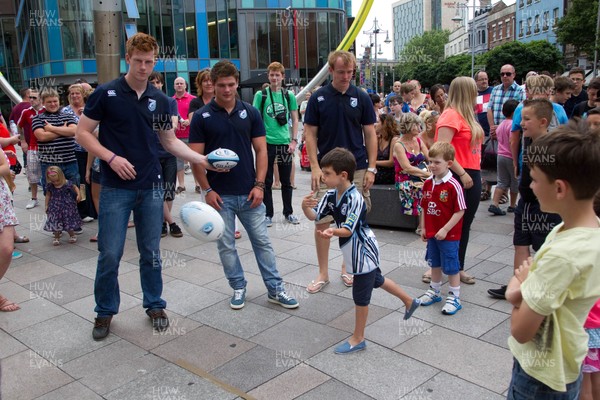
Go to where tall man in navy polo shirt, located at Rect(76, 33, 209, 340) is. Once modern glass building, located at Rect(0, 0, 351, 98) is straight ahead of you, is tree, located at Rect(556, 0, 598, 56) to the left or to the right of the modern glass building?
right

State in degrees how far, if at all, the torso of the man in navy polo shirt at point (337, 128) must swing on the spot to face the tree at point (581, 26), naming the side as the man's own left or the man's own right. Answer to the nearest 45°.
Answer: approximately 135° to the man's own left

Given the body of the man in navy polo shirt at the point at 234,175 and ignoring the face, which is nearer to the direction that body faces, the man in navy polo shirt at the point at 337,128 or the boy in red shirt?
the boy in red shirt

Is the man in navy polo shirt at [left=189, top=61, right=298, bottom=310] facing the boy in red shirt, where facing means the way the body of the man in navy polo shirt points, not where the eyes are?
no

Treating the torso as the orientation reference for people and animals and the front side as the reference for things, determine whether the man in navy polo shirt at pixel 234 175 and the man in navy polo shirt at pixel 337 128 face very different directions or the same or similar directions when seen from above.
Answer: same or similar directions

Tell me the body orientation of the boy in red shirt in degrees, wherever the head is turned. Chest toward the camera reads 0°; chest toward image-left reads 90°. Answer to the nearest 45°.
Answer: approximately 45°

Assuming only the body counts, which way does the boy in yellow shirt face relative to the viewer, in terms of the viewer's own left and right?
facing to the left of the viewer

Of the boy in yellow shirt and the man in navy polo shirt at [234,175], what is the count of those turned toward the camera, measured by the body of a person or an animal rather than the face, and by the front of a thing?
1

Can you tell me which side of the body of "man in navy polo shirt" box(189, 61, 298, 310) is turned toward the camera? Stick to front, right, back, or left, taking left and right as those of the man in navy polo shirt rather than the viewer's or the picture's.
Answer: front

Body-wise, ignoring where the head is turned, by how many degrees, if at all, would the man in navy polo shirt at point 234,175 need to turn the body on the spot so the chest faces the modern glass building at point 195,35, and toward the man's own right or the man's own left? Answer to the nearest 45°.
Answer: approximately 180°

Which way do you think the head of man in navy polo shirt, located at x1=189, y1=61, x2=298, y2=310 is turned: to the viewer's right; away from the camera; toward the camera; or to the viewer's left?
toward the camera

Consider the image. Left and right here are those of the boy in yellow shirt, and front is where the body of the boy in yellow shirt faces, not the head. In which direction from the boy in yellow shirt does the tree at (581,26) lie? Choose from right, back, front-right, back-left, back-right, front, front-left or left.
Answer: right

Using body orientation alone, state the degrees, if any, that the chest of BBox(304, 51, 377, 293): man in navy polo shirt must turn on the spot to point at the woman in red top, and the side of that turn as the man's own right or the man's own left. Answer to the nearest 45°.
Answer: approximately 90° to the man's own left

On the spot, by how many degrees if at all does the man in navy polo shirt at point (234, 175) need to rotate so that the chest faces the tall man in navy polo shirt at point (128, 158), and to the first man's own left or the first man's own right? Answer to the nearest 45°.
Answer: approximately 45° to the first man's own right

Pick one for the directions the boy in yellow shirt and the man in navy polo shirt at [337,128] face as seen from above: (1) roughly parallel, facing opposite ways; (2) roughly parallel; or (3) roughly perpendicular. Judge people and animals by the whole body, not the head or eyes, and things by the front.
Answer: roughly perpendicular

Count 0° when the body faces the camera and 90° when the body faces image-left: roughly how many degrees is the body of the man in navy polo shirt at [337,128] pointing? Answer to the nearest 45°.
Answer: approximately 0°

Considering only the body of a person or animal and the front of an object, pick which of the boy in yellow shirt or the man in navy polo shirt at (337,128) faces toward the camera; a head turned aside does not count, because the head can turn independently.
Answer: the man in navy polo shirt

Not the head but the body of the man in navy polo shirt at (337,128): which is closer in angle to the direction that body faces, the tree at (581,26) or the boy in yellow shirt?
the boy in yellow shirt

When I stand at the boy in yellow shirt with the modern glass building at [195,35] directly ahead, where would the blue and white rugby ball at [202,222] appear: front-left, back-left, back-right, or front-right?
front-left

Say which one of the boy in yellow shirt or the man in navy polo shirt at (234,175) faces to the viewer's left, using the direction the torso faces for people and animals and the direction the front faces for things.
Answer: the boy in yellow shirt

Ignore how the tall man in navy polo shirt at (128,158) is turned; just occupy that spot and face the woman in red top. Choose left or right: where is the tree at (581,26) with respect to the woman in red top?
left
